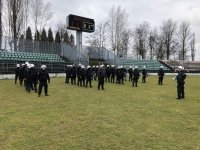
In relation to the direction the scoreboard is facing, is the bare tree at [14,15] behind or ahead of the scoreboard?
behind

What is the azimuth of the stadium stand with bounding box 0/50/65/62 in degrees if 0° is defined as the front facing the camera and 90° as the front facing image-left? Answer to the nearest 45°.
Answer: approximately 315°

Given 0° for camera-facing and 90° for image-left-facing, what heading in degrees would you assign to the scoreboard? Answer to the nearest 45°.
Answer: approximately 315°

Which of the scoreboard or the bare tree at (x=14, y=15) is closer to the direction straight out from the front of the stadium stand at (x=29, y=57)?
the scoreboard
